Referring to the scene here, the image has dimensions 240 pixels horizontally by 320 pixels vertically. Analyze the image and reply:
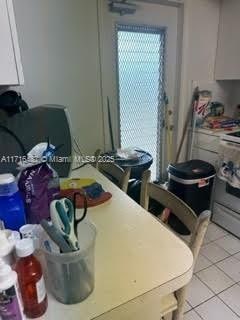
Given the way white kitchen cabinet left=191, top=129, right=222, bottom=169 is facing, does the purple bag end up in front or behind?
in front

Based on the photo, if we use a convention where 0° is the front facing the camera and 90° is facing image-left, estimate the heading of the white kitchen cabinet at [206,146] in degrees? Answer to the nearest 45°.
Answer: approximately 45°

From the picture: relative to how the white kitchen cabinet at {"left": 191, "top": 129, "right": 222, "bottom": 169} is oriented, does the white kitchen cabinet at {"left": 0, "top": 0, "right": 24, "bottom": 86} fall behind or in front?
in front

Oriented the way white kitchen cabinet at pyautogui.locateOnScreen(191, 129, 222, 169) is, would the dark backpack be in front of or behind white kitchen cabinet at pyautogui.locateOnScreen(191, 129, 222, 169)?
in front

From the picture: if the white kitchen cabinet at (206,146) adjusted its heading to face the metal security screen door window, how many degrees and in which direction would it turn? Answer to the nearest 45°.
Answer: approximately 45° to its right

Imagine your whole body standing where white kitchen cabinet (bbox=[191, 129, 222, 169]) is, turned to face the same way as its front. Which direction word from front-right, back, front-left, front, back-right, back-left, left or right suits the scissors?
front-left
